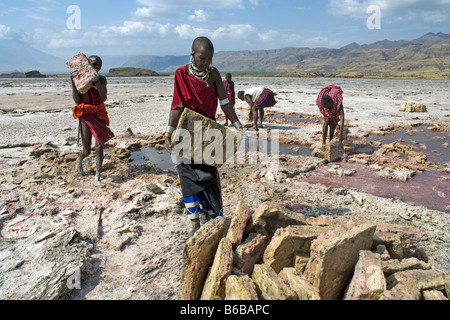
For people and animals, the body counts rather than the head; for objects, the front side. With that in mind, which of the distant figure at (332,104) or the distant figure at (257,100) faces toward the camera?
the distant figure at (332,104)

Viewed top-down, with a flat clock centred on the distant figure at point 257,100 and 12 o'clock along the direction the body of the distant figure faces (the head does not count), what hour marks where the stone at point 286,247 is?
The stone is roughly at 9 o'clock from the distant figure.

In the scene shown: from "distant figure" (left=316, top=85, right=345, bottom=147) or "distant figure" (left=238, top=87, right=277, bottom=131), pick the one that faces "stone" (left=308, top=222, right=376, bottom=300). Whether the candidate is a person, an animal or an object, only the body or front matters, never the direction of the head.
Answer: "distant figure" (left=316, top=85, right=345, bottom=147)

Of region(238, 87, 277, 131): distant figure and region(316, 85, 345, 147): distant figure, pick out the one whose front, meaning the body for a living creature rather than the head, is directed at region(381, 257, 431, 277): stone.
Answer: region(316, 85, 345, 147): distant figure

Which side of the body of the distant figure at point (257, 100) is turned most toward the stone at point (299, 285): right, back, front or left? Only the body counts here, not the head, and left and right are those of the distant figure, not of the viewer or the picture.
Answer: left

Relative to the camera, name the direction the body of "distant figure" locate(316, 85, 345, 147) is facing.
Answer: toward the camera

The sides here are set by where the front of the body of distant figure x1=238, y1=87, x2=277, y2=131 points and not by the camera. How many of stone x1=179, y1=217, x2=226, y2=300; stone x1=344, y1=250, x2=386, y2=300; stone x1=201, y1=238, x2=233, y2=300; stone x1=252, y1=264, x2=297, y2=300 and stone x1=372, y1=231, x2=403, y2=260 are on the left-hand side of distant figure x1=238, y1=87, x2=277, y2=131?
5

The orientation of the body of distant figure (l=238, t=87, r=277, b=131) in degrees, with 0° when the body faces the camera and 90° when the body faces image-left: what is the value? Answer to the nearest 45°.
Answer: approximately 90°

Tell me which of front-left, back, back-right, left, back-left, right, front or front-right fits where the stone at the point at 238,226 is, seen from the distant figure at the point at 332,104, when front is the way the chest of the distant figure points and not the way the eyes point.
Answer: front

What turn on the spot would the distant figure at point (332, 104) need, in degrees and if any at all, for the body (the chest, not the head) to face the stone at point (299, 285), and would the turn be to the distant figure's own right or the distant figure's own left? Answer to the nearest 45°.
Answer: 0° — they already face it

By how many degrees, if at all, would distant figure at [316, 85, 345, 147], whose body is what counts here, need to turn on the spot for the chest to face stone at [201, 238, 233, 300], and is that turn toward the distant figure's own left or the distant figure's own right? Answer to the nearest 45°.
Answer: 0° — they already face it

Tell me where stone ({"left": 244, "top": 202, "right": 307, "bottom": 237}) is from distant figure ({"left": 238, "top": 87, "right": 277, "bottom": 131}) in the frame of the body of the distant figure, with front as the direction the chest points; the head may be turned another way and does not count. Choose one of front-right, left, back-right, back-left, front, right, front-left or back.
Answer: left

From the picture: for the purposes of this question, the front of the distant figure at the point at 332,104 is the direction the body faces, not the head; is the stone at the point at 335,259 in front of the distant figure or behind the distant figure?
in front

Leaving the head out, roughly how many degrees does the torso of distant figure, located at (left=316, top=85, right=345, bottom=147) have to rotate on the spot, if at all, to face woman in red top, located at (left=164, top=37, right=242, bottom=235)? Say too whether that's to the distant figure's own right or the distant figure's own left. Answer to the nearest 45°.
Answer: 0° — they already face them

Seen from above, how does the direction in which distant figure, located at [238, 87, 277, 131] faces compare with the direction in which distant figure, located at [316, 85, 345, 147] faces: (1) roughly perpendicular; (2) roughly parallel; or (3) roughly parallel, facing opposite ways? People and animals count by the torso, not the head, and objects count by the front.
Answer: roughly perpendicular

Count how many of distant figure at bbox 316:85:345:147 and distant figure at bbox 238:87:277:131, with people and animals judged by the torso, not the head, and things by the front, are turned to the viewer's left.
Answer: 1
